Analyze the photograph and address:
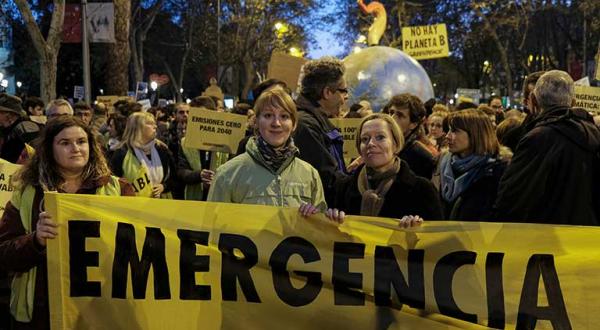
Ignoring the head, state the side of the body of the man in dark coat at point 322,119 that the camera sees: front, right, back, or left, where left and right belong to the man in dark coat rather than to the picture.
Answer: right

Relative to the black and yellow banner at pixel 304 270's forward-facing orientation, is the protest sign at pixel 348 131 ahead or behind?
behind

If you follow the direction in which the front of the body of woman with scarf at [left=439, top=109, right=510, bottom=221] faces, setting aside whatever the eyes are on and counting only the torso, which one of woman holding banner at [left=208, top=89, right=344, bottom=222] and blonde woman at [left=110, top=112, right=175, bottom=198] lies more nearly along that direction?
the woman holding banner

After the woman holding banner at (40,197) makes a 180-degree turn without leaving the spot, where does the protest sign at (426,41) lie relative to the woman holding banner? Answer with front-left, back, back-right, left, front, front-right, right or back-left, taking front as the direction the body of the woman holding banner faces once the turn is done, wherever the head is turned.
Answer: front-right

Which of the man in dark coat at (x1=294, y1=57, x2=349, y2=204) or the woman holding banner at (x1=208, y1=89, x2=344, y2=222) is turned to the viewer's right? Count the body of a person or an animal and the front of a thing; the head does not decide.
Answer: the man in dark coat

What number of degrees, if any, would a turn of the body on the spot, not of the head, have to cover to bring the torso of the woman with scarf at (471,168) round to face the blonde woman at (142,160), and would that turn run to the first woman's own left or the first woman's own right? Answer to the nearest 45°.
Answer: approximately 45° to the first woman's own right

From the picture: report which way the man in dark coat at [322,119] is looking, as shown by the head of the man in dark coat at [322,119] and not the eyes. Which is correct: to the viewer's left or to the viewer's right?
to the viewer's right

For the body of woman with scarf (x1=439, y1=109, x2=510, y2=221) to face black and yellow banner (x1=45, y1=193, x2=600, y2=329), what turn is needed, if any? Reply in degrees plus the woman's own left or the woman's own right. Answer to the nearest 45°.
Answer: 0° — they already face it
